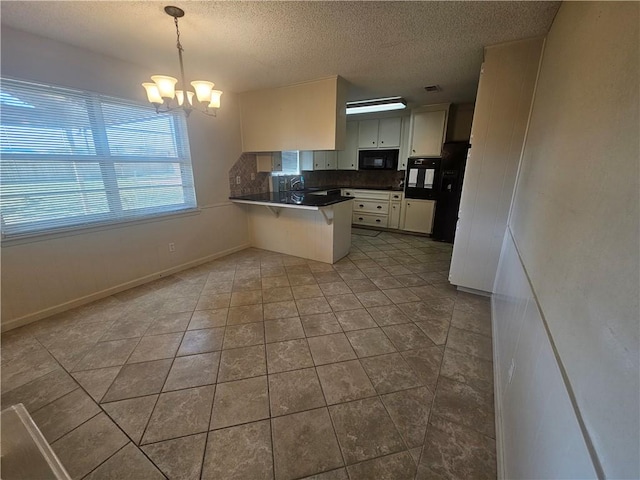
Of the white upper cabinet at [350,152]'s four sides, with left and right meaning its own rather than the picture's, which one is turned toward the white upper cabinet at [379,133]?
left

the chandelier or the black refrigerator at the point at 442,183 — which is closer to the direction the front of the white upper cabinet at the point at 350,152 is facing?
the chandelier

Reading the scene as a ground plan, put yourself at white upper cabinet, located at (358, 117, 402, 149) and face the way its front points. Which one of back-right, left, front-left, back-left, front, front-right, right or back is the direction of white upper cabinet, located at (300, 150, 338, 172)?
right

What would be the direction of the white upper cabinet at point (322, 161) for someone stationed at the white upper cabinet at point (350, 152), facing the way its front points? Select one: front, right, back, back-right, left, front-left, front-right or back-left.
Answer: right

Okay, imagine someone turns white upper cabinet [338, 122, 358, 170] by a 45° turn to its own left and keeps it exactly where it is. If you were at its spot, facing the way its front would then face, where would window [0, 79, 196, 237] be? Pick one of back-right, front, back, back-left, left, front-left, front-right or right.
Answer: right

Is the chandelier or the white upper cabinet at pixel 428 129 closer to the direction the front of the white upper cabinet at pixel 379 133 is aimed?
the chandelier

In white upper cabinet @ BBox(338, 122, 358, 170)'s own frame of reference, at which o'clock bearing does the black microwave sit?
The black microwave is roughly at 10 o'clock from the white upper cabinet.

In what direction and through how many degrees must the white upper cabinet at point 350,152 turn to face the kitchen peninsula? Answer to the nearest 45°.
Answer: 0° — it already faces it

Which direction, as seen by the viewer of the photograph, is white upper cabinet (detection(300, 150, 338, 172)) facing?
facing the viewer and to the right of the viewer
